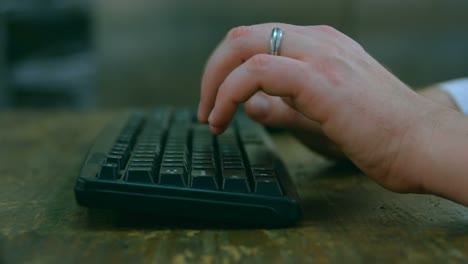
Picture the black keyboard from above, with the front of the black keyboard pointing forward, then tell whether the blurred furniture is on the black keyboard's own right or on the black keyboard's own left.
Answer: on the black keyboard's own left

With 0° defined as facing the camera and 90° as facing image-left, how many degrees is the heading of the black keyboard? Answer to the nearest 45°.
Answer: approximately 270°
